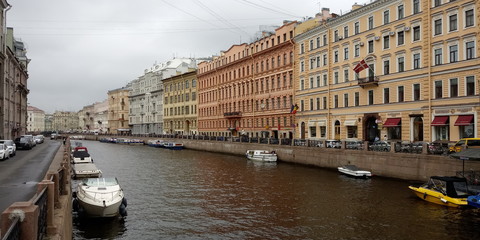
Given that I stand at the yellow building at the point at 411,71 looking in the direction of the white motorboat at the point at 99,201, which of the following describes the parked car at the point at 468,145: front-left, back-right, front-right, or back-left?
front-left

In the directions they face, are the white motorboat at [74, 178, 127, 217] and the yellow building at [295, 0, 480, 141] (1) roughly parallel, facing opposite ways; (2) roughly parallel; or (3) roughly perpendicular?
roughly perpendicular

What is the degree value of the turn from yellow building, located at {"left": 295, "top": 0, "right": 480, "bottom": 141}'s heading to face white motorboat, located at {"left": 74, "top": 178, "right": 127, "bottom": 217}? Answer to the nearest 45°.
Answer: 0° — it already faces it

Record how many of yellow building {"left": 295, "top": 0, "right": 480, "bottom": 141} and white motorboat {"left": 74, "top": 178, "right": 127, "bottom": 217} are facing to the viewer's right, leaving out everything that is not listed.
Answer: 0

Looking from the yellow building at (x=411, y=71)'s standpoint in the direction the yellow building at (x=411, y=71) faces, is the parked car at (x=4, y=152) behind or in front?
in front

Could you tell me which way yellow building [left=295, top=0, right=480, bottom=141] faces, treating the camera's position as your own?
facing the viewer and to the left of the viewer

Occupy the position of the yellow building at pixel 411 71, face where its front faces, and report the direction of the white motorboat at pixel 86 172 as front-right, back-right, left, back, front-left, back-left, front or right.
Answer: front

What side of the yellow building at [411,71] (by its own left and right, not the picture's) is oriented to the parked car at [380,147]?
front
